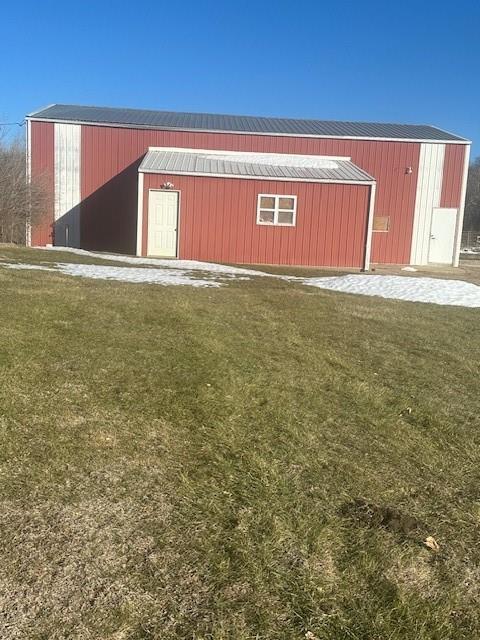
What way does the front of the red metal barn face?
toward the camera

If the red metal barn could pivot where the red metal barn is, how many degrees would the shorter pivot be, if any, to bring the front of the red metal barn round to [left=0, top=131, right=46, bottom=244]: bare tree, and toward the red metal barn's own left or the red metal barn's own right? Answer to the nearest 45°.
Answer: approximately 90° to the red metal barn's own right
